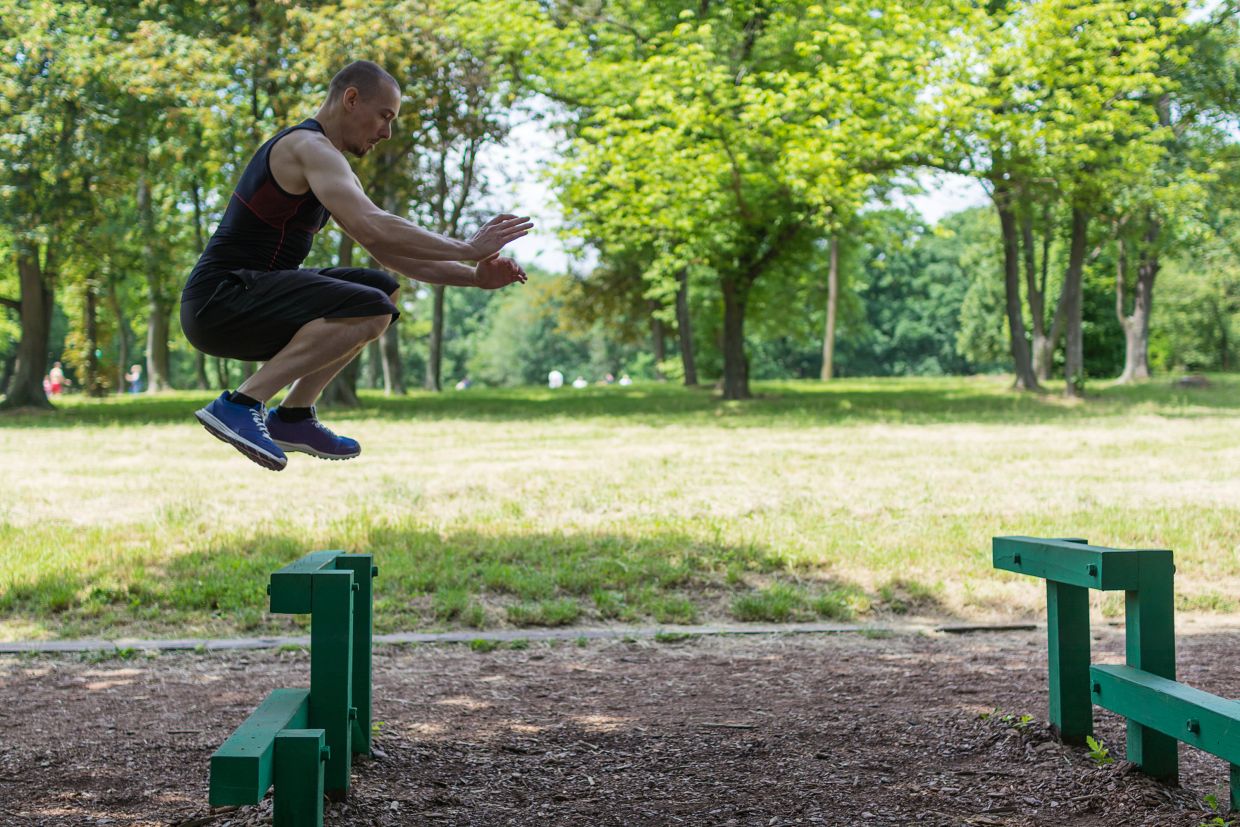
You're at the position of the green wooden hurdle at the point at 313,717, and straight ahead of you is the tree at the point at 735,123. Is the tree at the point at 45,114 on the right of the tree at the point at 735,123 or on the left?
left

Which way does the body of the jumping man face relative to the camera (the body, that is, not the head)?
to the viewer's right

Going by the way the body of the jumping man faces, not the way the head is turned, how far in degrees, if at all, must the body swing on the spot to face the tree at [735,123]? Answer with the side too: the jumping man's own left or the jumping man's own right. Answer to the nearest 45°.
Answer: approximately 90° to the jumping man's own left

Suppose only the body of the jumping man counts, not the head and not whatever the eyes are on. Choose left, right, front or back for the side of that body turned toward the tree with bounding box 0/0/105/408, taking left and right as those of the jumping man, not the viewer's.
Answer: left

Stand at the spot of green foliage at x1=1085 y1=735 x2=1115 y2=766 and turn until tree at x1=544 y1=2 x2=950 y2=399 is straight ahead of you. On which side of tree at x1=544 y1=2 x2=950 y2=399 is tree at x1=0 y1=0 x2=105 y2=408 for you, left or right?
left

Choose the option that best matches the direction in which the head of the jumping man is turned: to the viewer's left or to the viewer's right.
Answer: to the viewer's right

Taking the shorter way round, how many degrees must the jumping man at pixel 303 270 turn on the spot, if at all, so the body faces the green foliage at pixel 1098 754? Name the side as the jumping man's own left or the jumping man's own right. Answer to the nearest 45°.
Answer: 0° — they already face it

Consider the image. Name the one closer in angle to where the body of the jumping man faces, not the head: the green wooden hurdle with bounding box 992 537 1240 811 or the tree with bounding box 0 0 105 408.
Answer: the green wooden hurdle
